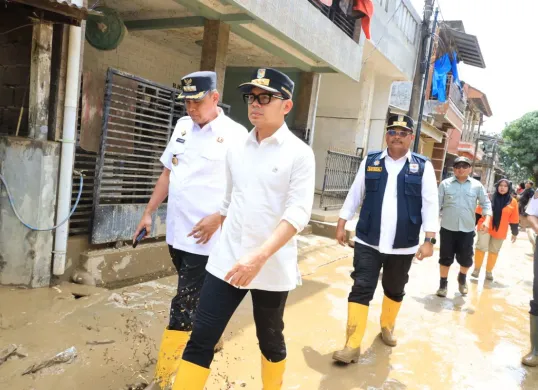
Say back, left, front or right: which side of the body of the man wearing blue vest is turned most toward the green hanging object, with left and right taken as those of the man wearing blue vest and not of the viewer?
right

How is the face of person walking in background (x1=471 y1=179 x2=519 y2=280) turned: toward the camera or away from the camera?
toward the camera

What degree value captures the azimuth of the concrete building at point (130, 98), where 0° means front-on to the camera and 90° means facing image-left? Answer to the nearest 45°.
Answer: approximately 315°

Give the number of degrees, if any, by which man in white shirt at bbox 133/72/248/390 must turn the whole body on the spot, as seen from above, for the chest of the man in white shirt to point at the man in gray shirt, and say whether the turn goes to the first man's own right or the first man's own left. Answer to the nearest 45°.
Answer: approximately 180°

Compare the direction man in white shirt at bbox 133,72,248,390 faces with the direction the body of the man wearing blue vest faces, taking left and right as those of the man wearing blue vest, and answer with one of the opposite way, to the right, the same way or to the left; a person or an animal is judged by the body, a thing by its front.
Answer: the same way

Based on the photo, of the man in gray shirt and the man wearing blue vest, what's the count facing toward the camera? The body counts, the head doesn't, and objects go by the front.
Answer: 2

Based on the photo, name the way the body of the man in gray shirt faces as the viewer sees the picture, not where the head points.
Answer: toward the camera

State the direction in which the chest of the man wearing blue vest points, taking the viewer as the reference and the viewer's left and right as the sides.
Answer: facing the viewer

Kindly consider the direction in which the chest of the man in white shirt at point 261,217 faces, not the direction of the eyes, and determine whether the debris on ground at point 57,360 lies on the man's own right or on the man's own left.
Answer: on the man's own right

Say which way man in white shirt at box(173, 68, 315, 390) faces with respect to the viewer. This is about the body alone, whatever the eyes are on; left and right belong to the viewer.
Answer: facing the viewer and to the left of the viewer

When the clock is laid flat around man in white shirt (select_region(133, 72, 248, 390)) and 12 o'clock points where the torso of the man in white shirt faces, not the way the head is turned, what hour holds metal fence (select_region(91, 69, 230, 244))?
The metal fence is roughly at 4 o'clock from the man in white shirt.

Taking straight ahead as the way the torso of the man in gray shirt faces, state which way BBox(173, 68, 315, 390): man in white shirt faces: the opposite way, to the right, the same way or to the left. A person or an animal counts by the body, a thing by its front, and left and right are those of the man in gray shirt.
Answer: the same way

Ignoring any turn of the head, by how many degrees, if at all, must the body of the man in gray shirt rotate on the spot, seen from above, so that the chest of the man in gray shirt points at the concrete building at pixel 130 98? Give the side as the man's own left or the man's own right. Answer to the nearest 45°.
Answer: approximately 45° to the man's own right

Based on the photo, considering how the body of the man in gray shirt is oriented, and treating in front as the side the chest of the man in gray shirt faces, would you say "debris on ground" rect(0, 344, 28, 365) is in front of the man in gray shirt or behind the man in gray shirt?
in front

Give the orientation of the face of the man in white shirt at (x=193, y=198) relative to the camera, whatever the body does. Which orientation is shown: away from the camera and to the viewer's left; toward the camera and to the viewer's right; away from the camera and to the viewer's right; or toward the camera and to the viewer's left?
toward the camera and to the viewer's left
